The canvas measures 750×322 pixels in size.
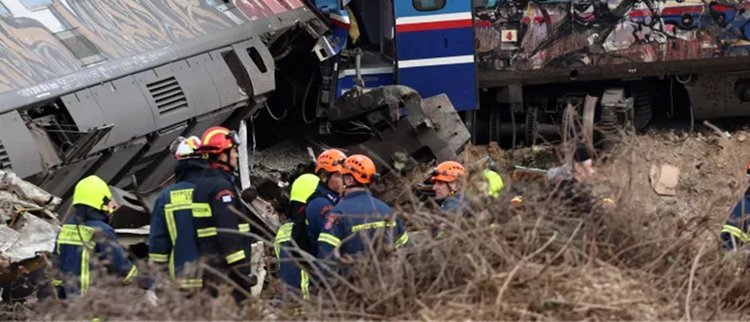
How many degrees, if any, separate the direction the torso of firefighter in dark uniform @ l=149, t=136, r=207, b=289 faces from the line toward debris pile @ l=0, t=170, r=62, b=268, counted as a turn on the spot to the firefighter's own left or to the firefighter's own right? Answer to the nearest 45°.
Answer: approximately 45° to the firefighter's own left

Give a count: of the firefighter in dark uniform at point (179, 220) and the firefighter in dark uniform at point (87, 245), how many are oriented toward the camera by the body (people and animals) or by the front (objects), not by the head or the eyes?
0

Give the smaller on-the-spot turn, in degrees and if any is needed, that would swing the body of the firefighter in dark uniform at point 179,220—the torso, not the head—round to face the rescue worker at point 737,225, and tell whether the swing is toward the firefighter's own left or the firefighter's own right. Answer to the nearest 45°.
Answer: approximately 90° to the firefighter's own right

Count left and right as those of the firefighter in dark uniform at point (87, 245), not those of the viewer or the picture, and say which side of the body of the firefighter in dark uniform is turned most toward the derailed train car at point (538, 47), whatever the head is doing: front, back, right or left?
front

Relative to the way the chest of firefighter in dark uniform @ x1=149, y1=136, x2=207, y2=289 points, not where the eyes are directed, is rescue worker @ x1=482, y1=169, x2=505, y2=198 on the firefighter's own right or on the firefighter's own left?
on the firefighter's own right

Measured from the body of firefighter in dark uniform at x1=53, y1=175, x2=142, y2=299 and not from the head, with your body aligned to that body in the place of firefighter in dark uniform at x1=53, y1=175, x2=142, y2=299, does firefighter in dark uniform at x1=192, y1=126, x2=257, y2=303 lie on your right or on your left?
on your right

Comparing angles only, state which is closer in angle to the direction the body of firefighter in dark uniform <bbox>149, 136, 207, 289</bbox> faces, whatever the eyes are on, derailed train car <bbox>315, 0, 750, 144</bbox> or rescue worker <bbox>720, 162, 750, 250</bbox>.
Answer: the derailed train car

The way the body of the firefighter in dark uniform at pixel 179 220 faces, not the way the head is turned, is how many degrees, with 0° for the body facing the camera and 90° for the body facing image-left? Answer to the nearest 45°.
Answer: approximately 180°

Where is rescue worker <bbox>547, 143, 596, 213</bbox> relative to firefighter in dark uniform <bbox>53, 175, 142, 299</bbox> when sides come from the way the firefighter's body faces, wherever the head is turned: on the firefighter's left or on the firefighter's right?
on the firefighter's right

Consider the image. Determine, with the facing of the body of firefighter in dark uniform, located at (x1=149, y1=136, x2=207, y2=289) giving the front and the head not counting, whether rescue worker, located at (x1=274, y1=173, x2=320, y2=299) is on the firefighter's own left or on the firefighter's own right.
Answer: on the firefighter's own right

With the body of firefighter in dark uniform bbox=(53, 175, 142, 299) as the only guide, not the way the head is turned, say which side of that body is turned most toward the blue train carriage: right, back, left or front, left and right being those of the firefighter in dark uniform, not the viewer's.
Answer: front

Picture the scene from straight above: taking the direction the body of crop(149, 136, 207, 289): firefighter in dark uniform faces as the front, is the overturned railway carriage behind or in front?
in front
